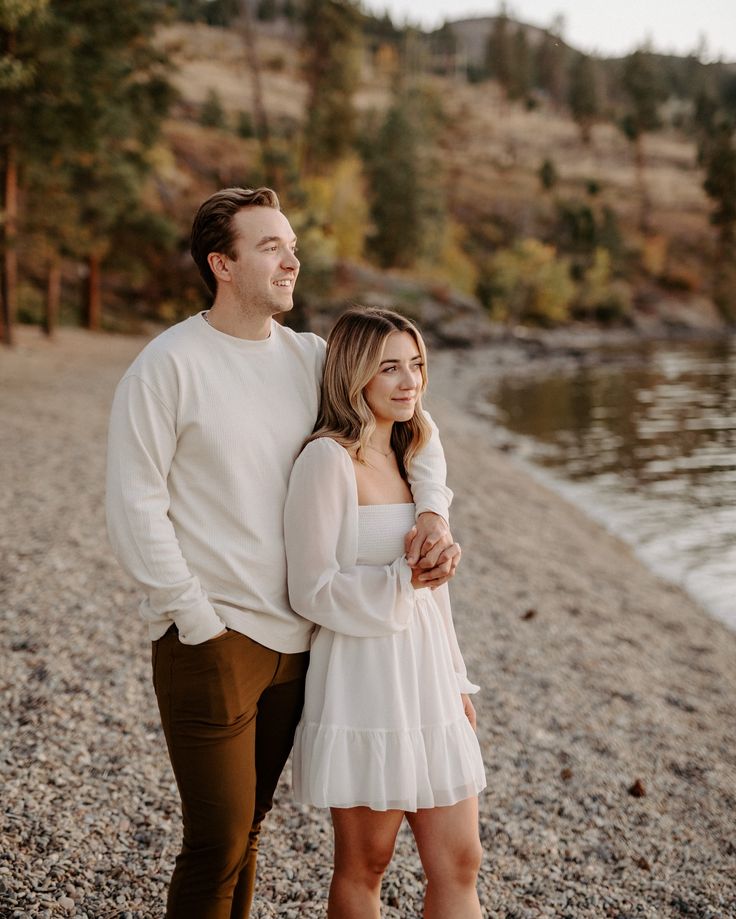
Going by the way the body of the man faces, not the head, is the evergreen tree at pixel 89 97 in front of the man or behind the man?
behind

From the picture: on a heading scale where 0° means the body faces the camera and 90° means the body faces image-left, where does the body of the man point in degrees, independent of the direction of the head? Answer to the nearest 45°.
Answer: approximately 315°

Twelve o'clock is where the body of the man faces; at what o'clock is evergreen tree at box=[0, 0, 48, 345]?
The evergreen tree is roughly at 7 o'clock from the man.

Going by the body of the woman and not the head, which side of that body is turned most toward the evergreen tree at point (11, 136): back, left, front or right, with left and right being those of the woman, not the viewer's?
back

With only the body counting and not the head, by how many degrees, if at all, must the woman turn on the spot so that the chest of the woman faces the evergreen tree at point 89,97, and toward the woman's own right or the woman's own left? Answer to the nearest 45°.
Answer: approximately 180°

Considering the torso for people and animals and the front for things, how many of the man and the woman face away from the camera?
0
